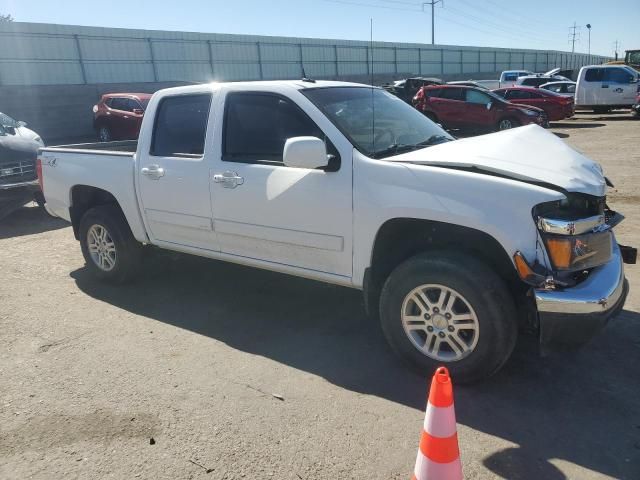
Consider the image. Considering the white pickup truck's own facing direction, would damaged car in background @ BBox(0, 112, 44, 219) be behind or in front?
behind

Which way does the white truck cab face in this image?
to the viewer's right

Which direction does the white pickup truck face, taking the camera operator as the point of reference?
facing the viewer and to the right of the viewer

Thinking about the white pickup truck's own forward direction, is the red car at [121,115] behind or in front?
behind

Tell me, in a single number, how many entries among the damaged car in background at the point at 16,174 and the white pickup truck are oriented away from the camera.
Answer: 0

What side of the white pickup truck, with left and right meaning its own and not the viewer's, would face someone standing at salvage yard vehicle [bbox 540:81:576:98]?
left

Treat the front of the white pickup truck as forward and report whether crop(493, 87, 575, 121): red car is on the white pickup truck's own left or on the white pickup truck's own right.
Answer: on the white pickup truck's own left
